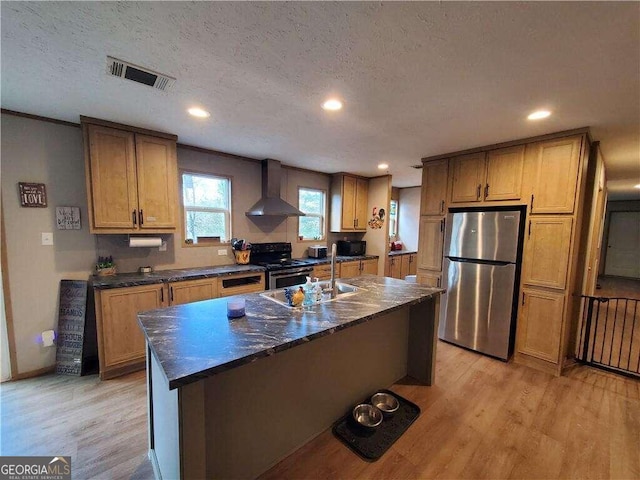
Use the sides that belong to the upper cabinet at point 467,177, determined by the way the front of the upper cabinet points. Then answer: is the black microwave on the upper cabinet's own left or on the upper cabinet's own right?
on the upper cabinet's own right

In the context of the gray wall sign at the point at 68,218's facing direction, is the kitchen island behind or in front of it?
in front

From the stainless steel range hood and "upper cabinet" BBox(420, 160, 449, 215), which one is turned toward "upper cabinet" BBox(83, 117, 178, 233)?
"upper cabinet" BBox(420, 160, 449, 215)

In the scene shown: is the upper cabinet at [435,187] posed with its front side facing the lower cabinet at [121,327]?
yes

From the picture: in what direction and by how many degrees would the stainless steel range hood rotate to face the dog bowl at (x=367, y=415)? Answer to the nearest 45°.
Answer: approximately 45° to its right

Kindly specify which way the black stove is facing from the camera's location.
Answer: facing the viewer and to the right of the viewer

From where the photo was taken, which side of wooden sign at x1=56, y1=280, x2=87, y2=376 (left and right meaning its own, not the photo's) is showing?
front

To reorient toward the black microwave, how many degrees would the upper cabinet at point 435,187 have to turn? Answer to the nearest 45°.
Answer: approximately 90° to its right
